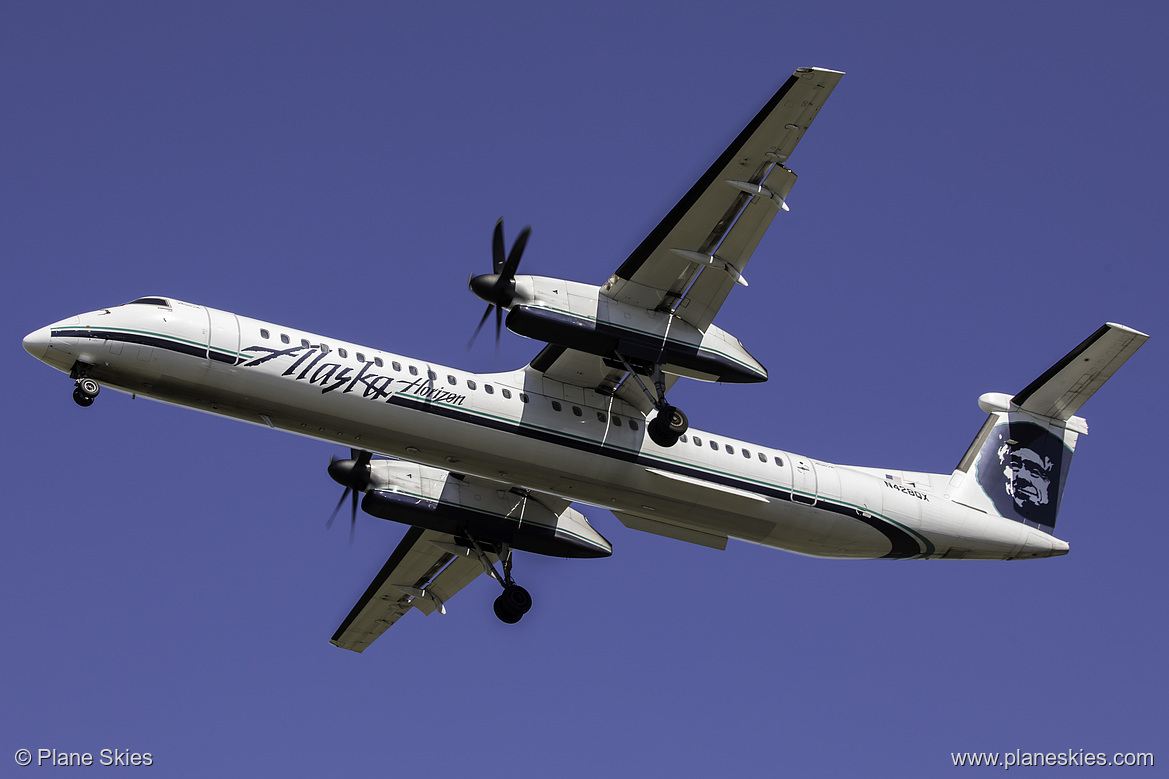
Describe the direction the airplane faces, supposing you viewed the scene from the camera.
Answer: facing the viewer and to the left of the viewer
